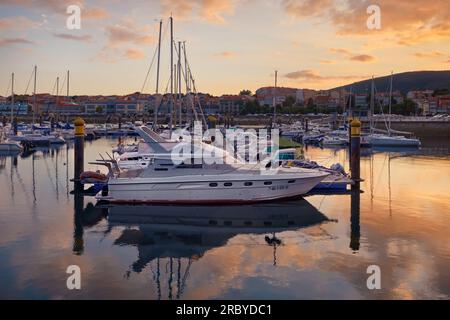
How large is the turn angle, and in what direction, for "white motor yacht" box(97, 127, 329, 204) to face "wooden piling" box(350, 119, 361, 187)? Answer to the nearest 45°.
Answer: approximately 45° to its left

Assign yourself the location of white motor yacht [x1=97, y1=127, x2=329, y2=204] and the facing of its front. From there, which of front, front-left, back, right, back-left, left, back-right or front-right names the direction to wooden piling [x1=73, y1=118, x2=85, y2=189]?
back-left

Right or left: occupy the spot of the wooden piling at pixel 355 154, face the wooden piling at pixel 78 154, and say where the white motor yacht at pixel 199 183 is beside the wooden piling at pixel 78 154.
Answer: left

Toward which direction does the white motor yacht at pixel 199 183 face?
to the viewer's right

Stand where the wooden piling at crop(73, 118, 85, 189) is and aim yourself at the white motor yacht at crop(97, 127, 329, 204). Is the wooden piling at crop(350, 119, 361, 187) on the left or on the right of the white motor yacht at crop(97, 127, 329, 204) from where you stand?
left
